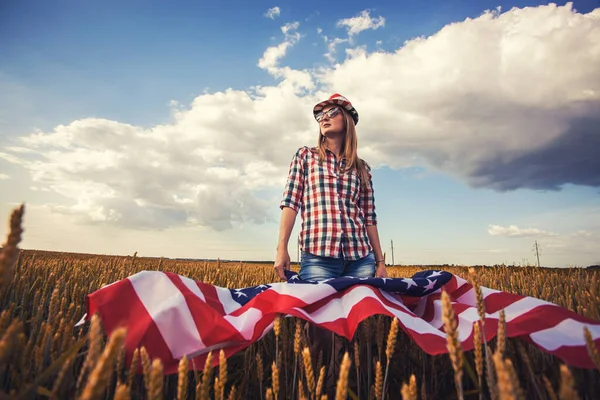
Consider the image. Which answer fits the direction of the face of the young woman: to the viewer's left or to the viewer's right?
to the viewer's left

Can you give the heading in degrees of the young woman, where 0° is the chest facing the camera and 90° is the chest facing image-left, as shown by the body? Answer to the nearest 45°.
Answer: approximately 0°

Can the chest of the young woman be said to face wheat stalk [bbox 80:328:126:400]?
yes

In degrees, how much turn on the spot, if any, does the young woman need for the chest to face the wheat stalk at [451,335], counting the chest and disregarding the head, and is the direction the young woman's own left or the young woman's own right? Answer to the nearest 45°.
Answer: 0° — they already face it
